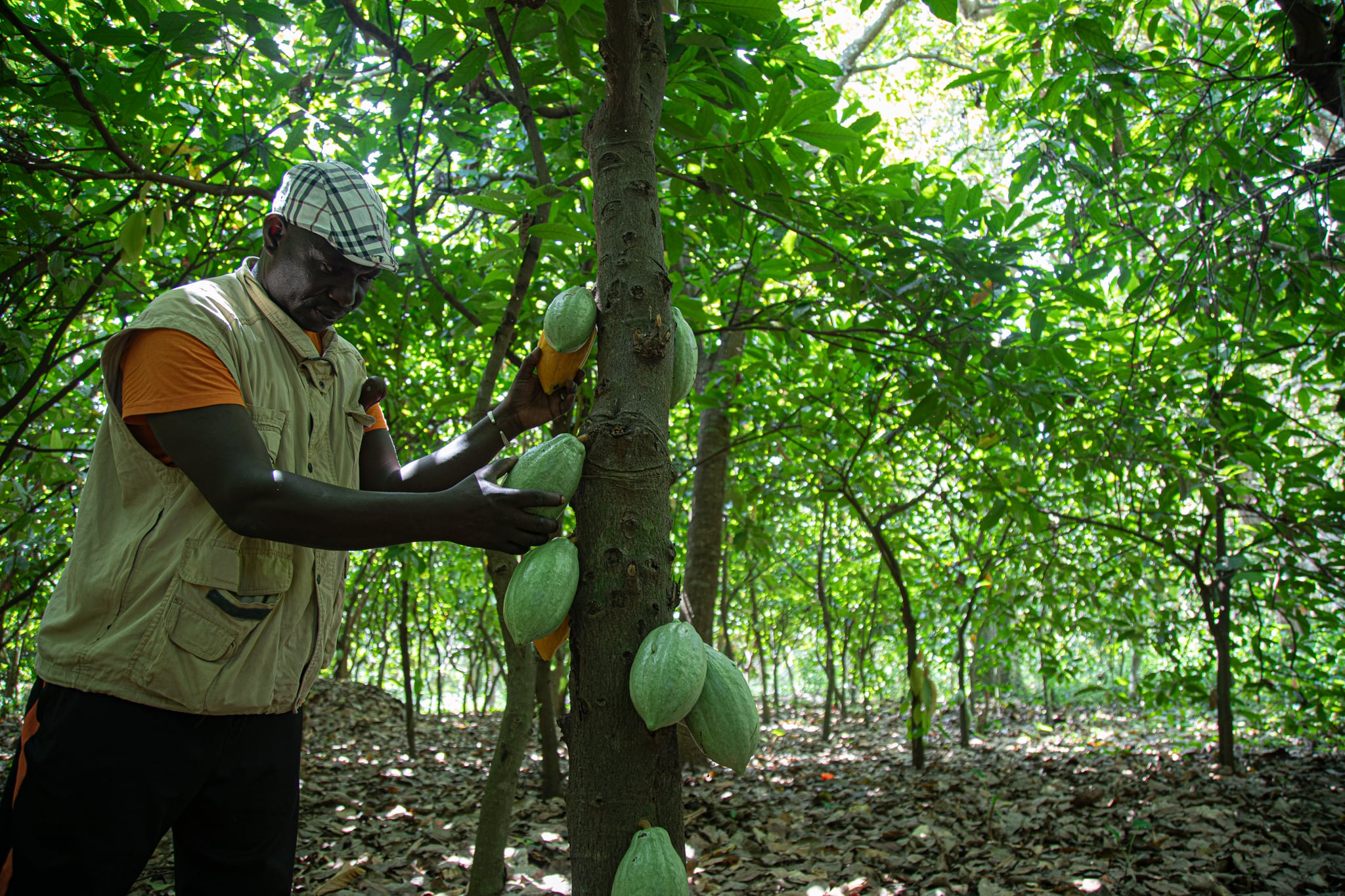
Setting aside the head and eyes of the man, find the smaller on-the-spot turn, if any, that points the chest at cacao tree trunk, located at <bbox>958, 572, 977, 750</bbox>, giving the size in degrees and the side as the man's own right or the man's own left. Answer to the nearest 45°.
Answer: approximately 90° to the man's own left

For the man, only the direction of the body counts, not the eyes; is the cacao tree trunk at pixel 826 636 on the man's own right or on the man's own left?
on the man's own left

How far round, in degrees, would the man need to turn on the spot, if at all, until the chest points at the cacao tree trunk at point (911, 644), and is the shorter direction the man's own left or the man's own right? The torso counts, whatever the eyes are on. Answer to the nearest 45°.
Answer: approximately 90° to the man's own left

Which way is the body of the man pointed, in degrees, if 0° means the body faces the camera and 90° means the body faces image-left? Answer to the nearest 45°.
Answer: approximately 315°

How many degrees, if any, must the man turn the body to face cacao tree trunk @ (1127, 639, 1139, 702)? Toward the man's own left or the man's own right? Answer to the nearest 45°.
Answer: approximately 90° to the man's own left
